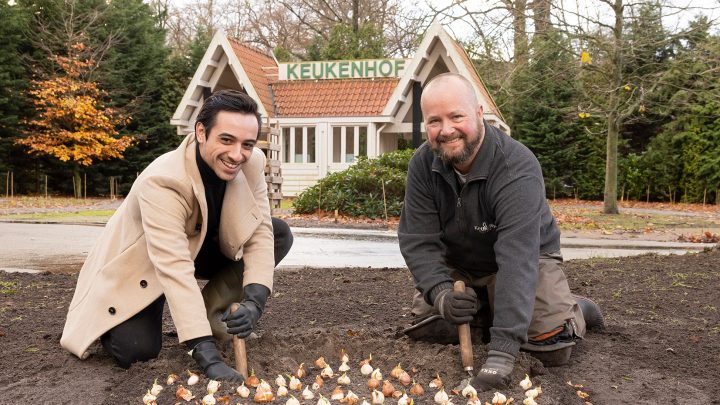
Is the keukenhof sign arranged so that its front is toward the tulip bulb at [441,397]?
yes

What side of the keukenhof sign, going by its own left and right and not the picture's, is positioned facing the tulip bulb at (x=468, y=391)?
front

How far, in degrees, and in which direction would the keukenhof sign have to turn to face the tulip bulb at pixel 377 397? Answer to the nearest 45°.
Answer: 0° — it already faces it

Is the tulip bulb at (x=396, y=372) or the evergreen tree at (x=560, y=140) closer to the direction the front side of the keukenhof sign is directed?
the tulip bulb

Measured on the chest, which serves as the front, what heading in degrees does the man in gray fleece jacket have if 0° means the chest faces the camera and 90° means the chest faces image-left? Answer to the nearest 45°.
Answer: approximately 45°

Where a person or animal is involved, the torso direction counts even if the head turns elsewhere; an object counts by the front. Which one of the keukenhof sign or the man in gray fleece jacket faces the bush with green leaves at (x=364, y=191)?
the keukenhof sign

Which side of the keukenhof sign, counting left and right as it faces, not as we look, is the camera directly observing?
front

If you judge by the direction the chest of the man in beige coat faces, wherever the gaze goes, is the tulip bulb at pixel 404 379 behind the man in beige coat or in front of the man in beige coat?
in front

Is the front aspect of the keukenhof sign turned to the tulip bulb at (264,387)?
yes

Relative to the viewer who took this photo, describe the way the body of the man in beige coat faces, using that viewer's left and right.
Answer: facing the viewer and to the right of the viewer

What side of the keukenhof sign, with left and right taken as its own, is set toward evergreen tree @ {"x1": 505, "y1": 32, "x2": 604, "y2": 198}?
left

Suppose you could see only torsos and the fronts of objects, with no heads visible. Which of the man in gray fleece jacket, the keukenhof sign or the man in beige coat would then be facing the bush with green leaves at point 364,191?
the keukenhof sign

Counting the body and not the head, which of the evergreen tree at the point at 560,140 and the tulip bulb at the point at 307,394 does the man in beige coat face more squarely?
the tulip bulb

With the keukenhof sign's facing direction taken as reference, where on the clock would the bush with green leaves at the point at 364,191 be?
The bush with green leaves is roughly at 12 o'clock from the keukenhof sign.
